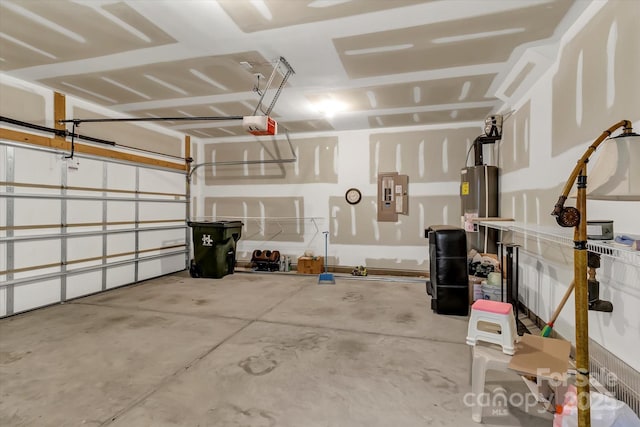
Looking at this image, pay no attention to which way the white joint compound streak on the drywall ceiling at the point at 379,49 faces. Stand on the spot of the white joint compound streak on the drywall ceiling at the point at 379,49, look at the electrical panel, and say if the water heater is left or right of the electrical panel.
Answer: right

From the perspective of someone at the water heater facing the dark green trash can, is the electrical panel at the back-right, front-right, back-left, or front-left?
front-right

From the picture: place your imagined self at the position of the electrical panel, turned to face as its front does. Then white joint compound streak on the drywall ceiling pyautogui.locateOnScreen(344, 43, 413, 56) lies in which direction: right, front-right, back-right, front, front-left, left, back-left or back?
front

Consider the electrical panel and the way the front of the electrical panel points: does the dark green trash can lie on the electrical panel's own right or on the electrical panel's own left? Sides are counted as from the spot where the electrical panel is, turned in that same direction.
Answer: on the electrical panel's own right

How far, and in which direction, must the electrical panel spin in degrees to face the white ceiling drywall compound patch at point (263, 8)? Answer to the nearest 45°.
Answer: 0° — it already faces it

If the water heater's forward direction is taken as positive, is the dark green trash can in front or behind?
in front

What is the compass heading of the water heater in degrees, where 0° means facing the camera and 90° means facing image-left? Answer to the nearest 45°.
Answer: approximately 45°

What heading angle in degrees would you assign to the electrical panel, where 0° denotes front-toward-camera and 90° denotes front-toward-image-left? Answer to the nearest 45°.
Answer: approximately 0°

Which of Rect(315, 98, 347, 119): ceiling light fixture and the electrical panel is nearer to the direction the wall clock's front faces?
the ceiling light fixture

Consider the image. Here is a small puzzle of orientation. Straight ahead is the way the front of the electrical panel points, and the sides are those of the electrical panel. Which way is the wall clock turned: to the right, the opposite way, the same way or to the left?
the same way

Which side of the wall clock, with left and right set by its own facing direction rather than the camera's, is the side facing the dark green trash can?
right

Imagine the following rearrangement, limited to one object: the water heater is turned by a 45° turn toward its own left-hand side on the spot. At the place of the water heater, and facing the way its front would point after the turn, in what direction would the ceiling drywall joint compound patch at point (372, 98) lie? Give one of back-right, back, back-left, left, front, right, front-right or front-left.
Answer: front-right

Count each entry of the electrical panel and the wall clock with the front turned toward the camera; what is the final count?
2

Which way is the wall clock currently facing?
toward the camera

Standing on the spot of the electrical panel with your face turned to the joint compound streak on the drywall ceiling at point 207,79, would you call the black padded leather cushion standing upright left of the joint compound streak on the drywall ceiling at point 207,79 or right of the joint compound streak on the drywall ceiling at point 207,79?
left
